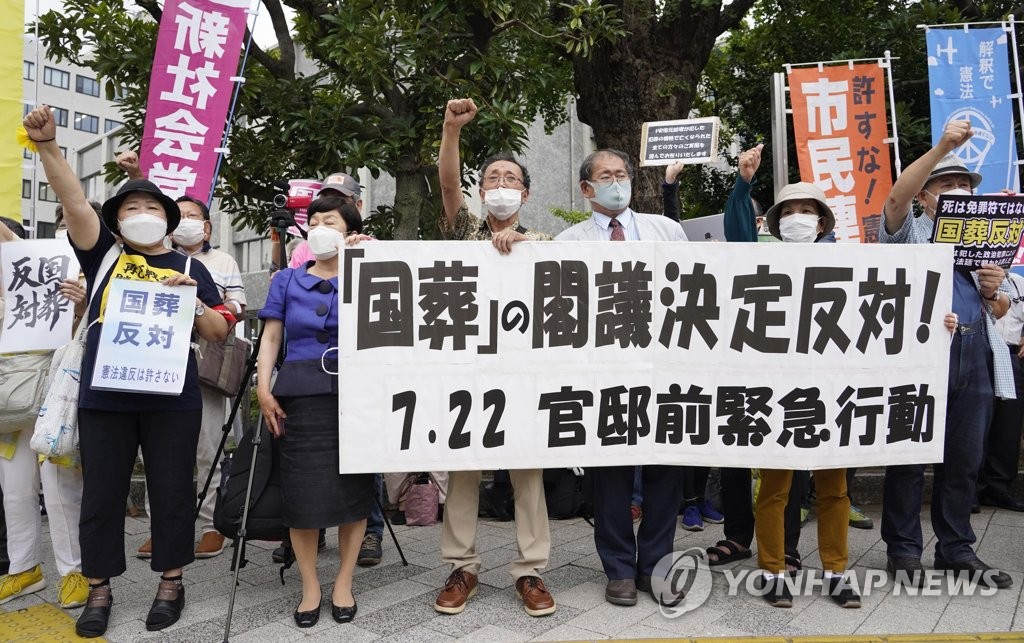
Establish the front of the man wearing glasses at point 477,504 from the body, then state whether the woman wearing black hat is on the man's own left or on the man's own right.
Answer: on the man's own right

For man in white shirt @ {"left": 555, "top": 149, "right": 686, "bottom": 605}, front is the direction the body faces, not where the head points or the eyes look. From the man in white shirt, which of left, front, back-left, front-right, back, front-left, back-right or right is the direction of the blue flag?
back-left

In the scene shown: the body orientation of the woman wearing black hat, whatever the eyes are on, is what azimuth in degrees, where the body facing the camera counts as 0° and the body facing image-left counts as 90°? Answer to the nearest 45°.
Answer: approximately 0°

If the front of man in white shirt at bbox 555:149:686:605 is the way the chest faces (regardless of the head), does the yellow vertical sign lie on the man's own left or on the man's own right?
on the man's own right

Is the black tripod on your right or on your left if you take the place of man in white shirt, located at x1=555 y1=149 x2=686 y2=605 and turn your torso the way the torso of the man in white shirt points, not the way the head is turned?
on your right

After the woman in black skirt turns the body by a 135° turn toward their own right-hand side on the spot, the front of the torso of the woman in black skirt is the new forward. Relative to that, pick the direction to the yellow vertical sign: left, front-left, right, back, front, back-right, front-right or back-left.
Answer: front

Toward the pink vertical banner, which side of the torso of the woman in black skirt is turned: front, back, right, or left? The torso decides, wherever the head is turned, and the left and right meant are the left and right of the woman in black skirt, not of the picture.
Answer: back

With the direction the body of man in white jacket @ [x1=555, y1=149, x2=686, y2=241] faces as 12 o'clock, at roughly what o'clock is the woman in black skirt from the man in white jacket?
The woman in black skirt is roughly at 2 o'clock from the man in white jacket.
